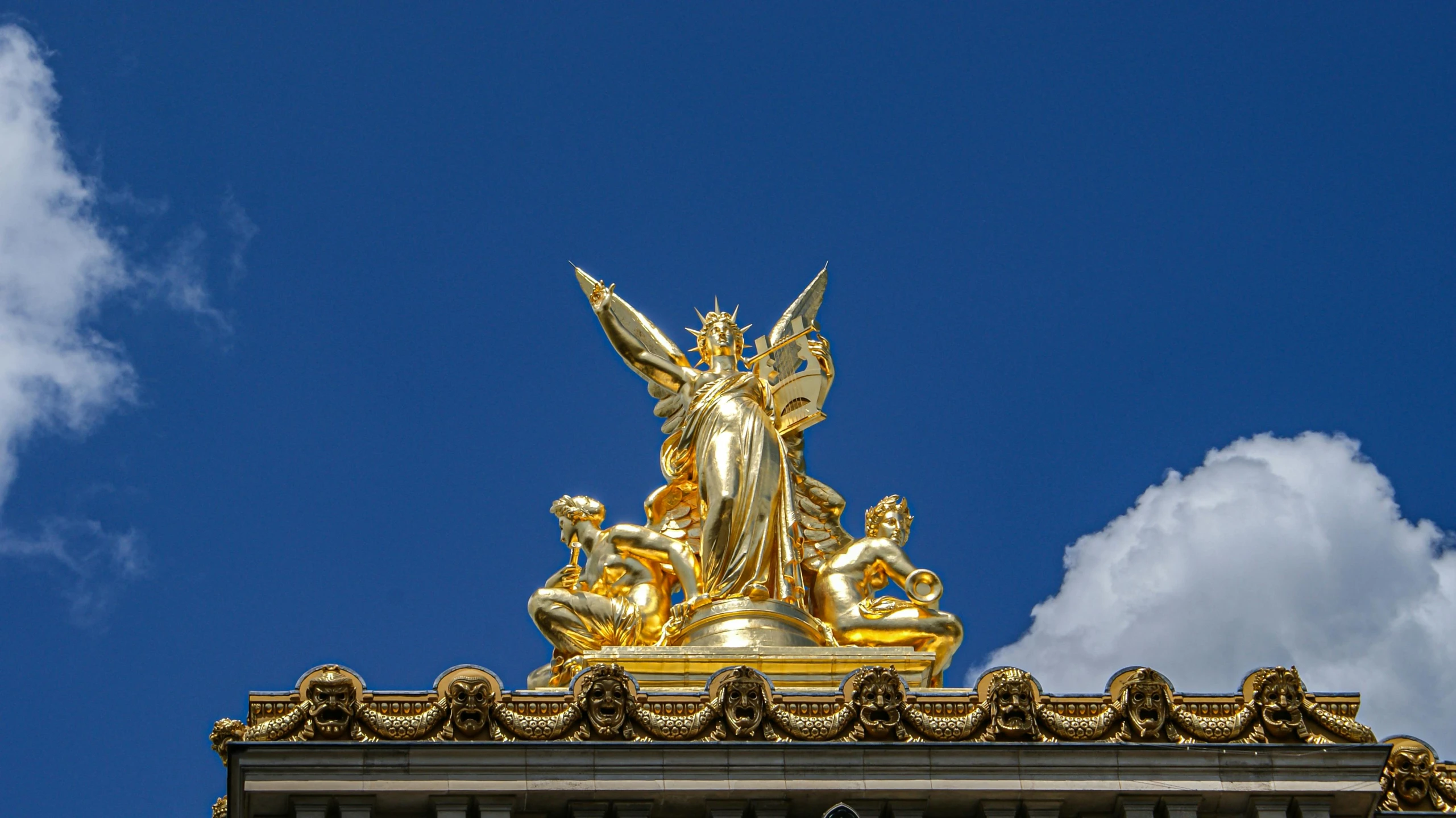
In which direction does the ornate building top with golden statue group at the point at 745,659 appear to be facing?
toward the camera
